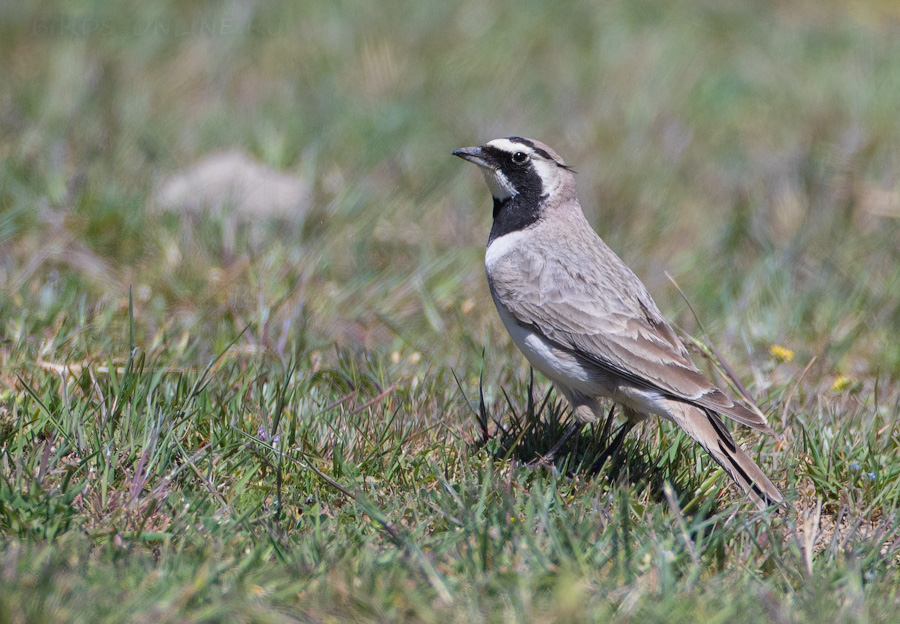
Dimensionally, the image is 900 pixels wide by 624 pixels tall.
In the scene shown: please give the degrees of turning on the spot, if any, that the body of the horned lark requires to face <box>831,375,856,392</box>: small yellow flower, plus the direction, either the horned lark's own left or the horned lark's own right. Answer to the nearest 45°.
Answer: approximately 135° to the horned lark's own right

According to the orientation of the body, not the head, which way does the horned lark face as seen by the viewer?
to the viewer's left
